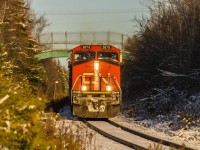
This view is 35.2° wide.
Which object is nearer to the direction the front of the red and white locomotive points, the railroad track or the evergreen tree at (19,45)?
the railroad track

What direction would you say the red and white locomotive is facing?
toward the camera

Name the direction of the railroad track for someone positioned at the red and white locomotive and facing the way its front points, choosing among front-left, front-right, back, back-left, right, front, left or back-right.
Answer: front
